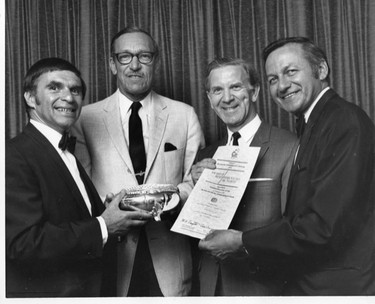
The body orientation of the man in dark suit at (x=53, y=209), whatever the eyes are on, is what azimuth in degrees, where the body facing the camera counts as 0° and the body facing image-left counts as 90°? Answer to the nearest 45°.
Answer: approximately 315°

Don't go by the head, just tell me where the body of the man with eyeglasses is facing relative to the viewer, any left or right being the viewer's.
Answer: facing the viewer

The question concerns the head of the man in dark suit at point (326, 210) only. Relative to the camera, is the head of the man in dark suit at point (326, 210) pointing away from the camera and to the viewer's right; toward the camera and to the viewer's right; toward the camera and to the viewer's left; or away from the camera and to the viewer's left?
toward the camera and to the viewer's left
